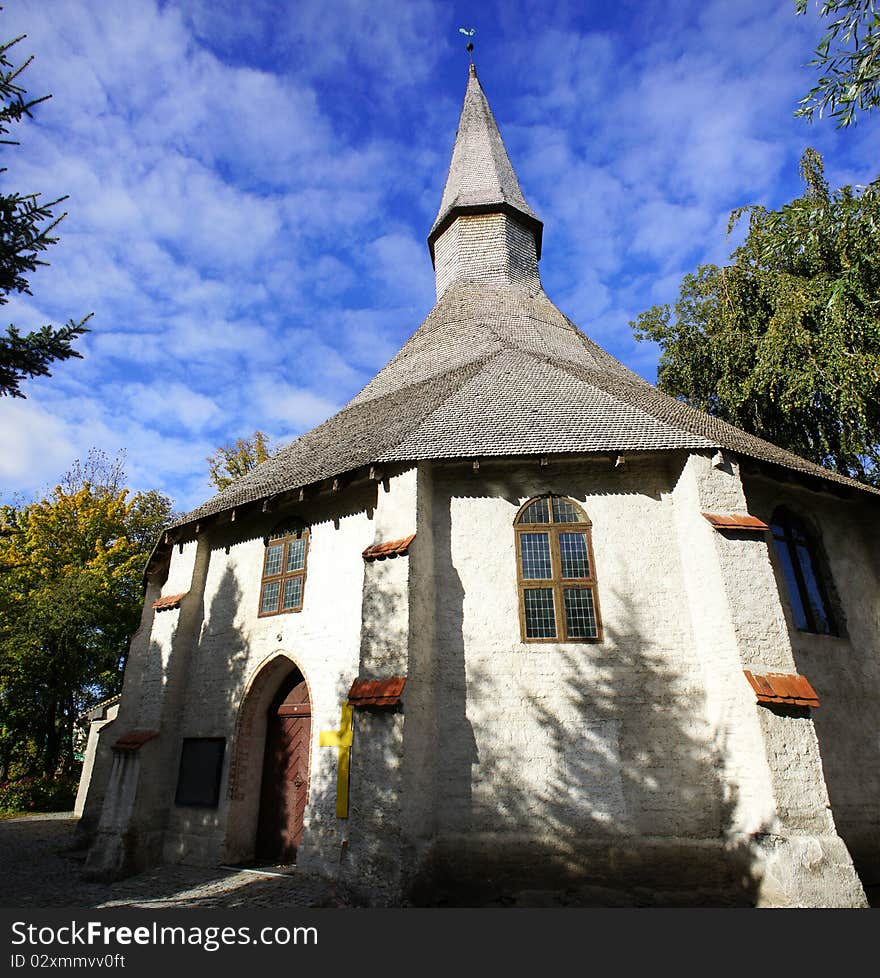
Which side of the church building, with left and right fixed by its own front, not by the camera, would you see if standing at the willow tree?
back

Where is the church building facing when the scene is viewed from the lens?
facing the viewer and to the left of the viewer

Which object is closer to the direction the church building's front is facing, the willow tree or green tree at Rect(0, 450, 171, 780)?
the green tree

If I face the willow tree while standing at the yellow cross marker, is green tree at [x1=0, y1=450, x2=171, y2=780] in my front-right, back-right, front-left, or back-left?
back-left

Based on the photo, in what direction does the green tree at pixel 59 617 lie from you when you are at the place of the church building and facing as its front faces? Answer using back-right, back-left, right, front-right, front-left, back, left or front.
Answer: right

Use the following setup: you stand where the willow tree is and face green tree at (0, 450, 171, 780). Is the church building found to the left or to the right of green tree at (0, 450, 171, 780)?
left
